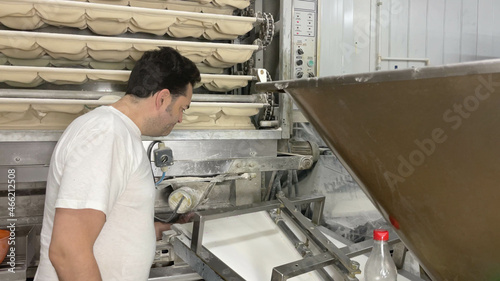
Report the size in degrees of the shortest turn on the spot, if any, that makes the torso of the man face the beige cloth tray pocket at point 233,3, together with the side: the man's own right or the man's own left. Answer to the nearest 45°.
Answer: approximately 45° to the man's own left

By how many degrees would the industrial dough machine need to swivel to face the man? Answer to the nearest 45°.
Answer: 0° — it already faces them

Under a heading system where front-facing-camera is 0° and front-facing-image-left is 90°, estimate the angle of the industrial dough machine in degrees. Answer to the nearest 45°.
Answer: approximately 0°

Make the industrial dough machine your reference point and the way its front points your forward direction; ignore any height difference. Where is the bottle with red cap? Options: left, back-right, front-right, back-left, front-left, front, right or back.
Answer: front-left

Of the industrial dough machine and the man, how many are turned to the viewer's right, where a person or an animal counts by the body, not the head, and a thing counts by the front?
1

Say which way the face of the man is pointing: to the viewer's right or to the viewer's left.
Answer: to the viewer's right

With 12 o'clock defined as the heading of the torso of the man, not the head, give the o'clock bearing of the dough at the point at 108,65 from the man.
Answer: The dough is roughly at 9 o'clock from the man.

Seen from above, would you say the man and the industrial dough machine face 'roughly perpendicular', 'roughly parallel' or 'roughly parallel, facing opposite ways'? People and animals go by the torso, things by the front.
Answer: roughly perpendicular

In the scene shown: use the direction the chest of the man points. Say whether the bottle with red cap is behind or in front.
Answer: in front

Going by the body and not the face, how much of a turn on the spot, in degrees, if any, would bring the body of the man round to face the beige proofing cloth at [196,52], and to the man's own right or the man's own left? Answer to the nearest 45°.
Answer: approximately 45° to the man's own left

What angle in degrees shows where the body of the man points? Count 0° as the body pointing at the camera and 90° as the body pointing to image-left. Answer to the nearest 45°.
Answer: approximately 270°
